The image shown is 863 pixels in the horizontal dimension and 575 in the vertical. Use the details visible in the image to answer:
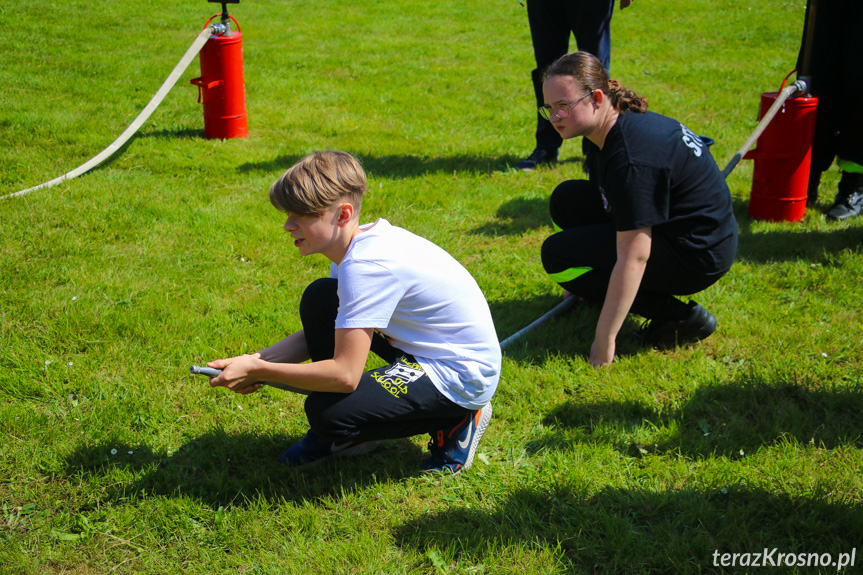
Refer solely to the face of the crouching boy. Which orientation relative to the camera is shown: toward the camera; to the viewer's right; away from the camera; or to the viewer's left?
to the viewer's left

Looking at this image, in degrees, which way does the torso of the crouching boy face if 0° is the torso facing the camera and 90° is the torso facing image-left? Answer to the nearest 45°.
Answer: approximately 90°

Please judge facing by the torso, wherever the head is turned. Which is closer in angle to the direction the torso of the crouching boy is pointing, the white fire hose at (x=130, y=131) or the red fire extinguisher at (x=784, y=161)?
the white fire hose

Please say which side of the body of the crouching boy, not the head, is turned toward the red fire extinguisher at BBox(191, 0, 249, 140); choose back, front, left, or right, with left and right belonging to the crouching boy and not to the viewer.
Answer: right

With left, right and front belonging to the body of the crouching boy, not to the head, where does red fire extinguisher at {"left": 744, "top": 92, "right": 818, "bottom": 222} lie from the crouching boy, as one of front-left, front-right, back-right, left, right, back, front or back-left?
back-right

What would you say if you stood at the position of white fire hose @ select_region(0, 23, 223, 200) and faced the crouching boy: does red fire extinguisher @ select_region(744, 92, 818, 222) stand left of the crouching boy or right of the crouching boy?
left

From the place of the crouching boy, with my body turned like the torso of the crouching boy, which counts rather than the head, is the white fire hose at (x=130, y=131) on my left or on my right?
on my right
